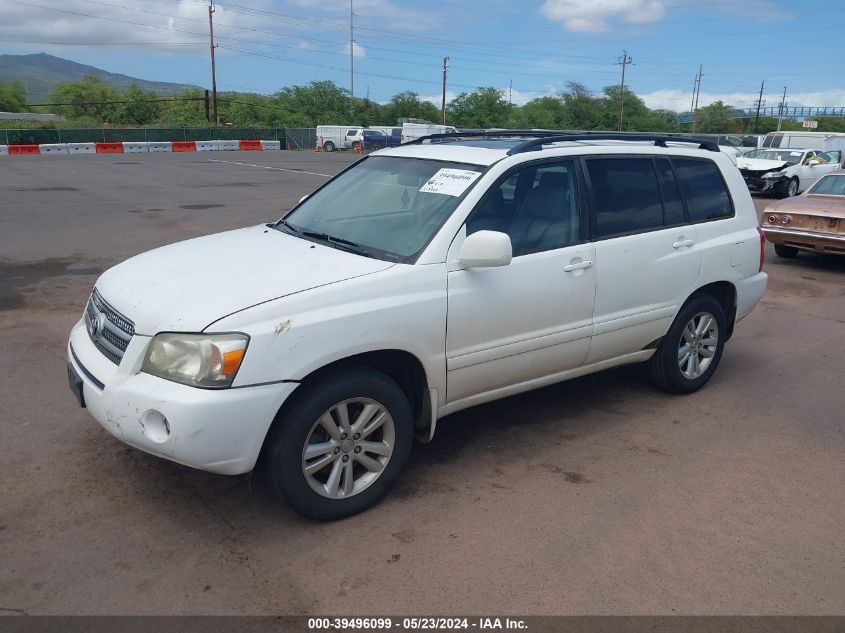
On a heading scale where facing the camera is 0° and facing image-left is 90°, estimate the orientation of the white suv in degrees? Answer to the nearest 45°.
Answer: approximately 45°

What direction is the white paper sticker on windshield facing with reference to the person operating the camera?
facing the viewer and to the left of the viewer

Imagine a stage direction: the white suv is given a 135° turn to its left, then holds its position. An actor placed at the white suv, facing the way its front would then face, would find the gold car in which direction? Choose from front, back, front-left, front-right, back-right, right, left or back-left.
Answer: front-left

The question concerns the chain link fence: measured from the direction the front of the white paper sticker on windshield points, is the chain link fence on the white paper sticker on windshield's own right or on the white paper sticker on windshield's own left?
on the white paper sticker on windshield's own right

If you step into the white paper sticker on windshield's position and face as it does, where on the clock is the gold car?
The gold car is roughly at 6 o'clock from the white paper sticker on windshield.

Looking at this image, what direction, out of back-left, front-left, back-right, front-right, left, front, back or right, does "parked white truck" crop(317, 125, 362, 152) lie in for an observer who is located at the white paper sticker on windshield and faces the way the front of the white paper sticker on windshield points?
back-right

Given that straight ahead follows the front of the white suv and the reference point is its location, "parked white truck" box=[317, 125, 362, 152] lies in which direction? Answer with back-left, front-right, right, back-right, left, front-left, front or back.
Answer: back-right

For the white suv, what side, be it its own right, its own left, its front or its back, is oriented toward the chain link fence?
right
